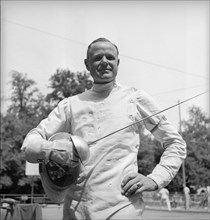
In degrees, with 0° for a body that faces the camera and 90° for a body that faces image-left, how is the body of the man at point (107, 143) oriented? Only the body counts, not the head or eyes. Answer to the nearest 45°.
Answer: approximately 0°

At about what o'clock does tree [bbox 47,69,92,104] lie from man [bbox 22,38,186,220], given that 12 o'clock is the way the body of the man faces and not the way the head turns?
The tree is roughly at 6 o'clock from the man.

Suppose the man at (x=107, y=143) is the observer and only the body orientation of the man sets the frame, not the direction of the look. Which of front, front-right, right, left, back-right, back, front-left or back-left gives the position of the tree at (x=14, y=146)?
back

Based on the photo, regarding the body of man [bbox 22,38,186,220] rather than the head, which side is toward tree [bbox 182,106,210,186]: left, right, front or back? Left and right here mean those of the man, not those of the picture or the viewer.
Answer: back
